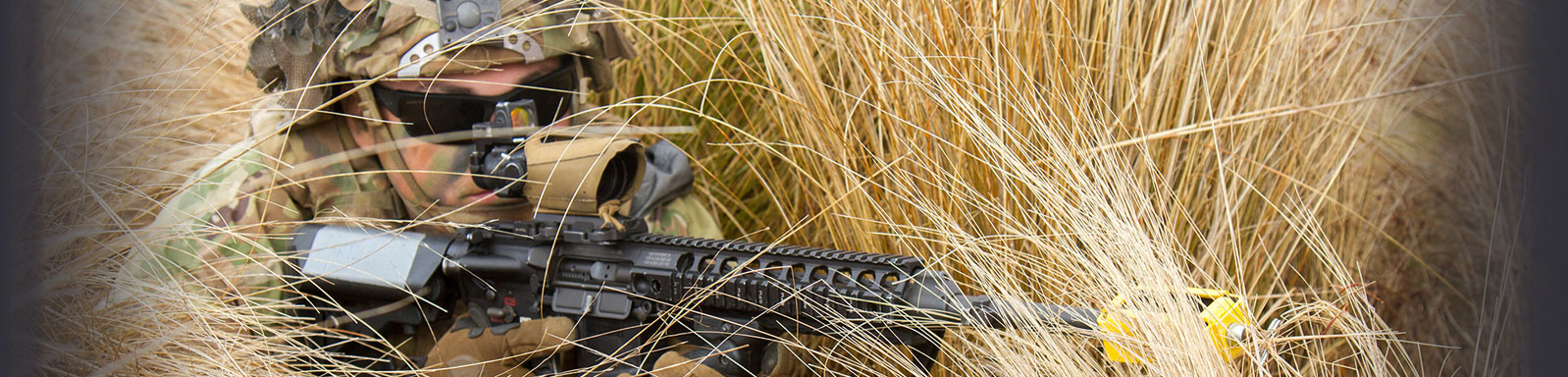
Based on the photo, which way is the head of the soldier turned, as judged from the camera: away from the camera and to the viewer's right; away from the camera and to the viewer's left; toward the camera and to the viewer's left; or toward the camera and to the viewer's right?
toward the camera and to the viewer's right

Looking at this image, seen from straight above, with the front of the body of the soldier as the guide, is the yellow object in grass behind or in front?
in front

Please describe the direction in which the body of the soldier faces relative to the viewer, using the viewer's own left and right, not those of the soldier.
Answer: facing the viewer and to the right of the viewer
